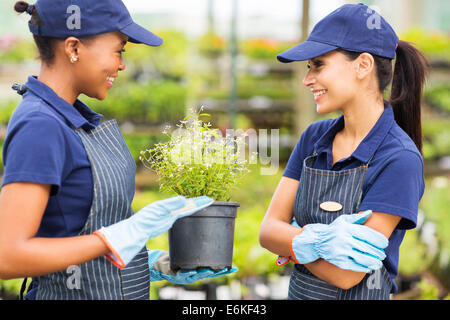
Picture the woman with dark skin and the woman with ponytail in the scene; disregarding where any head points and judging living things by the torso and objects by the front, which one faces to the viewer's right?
the woman with dark skin

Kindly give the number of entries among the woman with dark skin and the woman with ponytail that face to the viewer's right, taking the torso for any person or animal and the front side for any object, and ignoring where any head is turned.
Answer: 1

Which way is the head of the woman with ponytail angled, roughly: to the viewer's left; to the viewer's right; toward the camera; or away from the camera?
to the viewer's left

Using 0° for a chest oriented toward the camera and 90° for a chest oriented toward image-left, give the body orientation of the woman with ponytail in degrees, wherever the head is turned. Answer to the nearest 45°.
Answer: approximately 45°

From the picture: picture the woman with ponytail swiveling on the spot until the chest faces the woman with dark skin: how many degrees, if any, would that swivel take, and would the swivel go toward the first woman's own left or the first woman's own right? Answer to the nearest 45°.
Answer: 0° — they already face them

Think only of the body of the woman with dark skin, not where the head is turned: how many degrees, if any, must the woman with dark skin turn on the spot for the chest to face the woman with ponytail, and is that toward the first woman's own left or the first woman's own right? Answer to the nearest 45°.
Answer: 0° — they already face them

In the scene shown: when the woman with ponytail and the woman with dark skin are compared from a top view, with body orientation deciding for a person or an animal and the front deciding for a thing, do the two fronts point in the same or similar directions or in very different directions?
very different directions

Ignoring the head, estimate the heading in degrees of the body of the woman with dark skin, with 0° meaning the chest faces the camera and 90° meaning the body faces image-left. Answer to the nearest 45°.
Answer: approximately 270°
